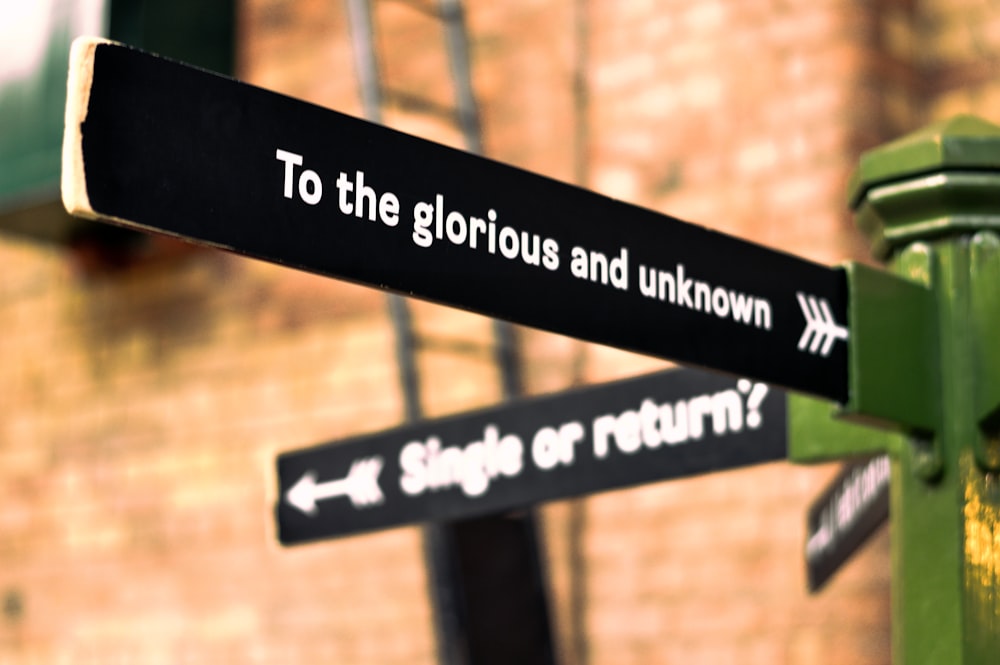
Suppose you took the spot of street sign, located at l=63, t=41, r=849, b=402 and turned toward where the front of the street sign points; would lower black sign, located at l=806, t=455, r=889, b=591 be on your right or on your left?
on your left

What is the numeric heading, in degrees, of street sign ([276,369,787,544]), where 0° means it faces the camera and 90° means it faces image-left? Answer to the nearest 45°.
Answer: approximately 45°

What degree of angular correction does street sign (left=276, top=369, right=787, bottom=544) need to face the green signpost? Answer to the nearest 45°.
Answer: approximately 90° to its left
